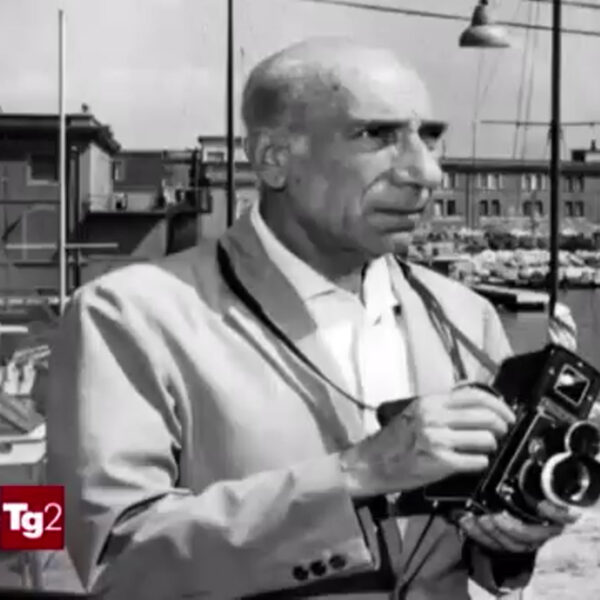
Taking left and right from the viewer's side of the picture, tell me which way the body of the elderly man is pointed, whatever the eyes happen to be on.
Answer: facing the viewer and to the right of the viewer

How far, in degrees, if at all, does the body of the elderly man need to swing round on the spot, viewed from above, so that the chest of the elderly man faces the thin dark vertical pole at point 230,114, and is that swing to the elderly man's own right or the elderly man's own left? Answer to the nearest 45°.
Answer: approximately 135° to the elderly man's own left
